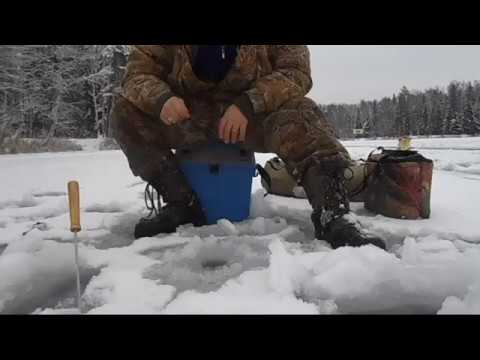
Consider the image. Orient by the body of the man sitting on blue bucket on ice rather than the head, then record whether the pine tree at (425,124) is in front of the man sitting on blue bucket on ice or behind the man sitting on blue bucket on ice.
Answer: behind

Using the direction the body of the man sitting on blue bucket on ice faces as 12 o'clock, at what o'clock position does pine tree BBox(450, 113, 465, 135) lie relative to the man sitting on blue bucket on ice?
The pine tree is roughly at 7 o'clock from the man sitting on blue bucket on ice.

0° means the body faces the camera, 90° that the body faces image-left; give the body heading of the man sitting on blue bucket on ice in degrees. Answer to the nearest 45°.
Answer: approximately 0°

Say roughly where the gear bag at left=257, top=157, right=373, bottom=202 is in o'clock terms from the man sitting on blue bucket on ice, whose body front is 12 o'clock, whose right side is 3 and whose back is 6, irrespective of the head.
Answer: The gear bag is roughly at 7 o'clock from the man sitting on blue bucket on ice.

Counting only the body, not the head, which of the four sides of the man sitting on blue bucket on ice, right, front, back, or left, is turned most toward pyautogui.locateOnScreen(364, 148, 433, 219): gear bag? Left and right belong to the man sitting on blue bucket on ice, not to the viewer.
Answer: left

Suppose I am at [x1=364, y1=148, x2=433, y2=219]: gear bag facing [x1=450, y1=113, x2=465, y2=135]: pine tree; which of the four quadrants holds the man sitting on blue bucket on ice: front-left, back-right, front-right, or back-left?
back-left

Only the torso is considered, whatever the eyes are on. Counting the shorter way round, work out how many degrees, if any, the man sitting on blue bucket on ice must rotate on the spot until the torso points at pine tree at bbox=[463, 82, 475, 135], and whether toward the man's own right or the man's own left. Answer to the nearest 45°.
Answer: approximately 135° to the man's own left

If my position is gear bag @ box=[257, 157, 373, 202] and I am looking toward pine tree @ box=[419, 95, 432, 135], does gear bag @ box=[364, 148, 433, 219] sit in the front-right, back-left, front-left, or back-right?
back-right
